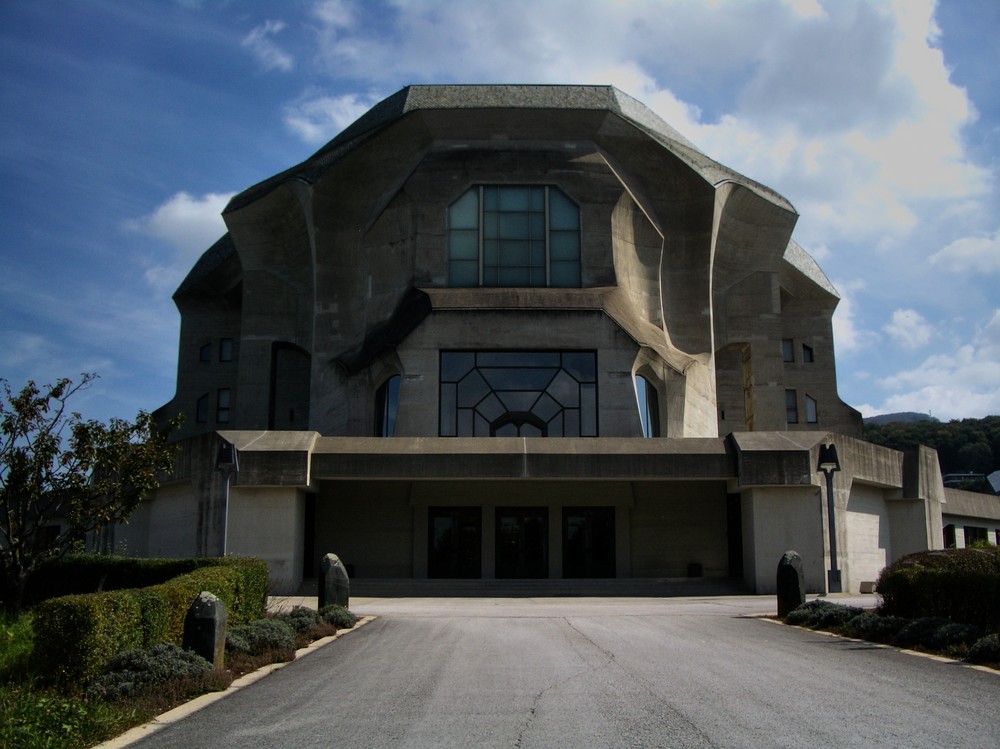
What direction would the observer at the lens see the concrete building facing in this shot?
facing the viewer

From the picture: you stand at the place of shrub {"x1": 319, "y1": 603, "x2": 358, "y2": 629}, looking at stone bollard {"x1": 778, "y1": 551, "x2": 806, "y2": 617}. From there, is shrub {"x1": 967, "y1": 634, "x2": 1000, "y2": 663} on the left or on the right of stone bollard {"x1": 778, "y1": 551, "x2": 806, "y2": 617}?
right

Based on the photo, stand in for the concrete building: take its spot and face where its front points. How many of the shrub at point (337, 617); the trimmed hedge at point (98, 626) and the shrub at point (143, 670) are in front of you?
3

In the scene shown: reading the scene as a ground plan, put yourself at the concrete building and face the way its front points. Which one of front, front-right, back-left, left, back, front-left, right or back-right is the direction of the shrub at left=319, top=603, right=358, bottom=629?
front

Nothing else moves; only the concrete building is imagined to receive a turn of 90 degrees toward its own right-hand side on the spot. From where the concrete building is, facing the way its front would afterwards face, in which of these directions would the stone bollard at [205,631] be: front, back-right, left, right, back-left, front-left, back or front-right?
left

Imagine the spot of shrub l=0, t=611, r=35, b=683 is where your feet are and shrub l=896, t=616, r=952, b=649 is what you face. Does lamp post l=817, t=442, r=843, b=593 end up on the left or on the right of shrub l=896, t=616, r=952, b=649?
left

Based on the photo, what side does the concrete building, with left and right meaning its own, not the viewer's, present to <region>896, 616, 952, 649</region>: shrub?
front

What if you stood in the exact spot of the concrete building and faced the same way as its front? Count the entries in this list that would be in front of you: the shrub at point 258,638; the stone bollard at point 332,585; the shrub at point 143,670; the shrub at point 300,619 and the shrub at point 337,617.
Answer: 5

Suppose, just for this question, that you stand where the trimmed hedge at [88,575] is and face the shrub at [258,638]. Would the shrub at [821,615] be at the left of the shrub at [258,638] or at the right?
left

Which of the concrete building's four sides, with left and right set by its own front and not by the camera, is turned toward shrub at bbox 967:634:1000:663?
front

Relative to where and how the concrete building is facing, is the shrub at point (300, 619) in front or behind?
in front

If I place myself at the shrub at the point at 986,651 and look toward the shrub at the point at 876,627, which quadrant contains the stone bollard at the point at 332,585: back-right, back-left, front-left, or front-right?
front-left

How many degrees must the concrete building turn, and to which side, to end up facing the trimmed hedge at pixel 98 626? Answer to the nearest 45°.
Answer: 0° — it already faces it

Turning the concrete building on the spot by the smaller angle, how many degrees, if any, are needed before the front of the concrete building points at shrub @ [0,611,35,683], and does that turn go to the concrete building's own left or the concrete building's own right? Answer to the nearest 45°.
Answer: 0° — it already faces it

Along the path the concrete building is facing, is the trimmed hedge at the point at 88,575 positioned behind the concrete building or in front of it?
in front
